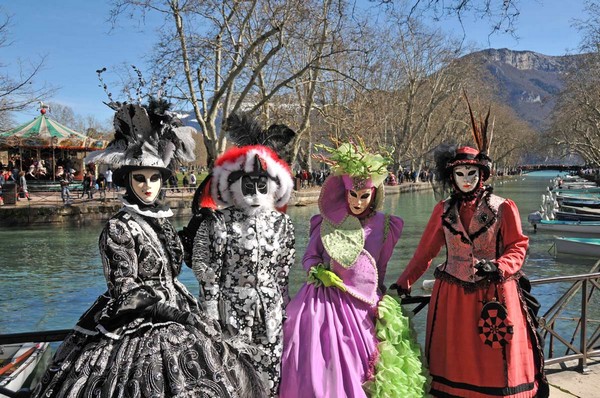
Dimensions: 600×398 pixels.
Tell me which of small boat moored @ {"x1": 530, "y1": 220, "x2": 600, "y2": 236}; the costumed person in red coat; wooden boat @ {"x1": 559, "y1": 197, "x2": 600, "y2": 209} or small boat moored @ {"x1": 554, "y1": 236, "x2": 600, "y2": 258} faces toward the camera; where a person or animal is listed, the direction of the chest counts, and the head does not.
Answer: the costumed person in red coat

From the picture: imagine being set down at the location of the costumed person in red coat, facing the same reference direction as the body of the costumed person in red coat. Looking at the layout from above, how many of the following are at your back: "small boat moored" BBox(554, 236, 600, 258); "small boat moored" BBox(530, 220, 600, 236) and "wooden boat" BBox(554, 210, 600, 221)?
3

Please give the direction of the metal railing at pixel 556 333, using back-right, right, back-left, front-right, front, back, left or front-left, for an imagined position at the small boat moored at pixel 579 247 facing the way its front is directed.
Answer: left

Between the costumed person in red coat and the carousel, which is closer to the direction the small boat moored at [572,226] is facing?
the carousel

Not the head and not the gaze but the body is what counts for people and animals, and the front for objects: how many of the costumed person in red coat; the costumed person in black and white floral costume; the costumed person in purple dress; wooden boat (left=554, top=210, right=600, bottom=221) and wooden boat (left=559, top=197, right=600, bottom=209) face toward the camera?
3

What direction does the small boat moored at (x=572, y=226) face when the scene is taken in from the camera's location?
facing to the left of the viewer

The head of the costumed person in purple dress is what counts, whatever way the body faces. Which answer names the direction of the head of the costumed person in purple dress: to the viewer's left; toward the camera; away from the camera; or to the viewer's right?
toward the camera

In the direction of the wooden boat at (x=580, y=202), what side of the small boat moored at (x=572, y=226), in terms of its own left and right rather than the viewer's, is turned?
left

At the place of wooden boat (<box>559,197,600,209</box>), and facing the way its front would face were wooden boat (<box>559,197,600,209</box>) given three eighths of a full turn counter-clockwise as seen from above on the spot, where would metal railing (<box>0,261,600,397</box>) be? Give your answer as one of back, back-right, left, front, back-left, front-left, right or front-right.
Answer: front-right

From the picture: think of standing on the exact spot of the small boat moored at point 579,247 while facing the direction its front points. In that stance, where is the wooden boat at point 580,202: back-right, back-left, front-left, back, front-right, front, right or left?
right

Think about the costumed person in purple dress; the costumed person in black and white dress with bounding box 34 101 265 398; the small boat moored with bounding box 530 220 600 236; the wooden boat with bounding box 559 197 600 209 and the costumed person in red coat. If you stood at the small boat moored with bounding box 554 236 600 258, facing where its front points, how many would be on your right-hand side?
2

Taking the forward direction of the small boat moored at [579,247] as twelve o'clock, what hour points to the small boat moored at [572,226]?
the small boat moored at [572,226] is roughly at 3 o'clock from the small boat moored at [579,247].

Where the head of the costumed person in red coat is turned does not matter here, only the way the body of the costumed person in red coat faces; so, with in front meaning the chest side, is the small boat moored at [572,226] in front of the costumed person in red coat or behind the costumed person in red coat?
behind

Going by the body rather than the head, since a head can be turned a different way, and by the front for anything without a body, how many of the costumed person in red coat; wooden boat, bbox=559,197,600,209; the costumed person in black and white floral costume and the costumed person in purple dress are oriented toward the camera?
3

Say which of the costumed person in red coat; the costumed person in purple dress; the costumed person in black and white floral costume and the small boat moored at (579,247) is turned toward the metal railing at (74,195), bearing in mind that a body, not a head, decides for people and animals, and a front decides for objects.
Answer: the small boat moored

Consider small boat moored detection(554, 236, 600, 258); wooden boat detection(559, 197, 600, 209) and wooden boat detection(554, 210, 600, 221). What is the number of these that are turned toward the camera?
0

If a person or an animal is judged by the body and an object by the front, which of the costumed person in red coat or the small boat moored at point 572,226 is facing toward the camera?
the costumed person in red coat

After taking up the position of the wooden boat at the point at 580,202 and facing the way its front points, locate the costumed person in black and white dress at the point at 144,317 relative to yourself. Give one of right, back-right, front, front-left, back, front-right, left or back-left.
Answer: right
